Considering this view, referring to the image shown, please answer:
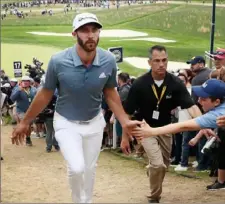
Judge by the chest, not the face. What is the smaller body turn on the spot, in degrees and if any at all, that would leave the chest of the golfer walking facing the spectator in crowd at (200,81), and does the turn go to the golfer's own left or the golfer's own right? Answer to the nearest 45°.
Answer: approximately 135° to the golfer's own left

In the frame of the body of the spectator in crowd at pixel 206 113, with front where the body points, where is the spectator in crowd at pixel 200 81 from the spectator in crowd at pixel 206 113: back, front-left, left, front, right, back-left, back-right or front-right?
right

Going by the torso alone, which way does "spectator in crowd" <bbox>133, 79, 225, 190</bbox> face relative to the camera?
to the viewer's left

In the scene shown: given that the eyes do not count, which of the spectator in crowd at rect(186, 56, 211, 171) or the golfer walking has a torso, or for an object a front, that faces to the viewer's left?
the spectator in crowd

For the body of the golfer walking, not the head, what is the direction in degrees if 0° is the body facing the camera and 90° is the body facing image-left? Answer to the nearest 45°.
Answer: approximately 0°

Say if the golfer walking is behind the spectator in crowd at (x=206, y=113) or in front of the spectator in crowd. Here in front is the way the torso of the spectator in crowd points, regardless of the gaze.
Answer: in front

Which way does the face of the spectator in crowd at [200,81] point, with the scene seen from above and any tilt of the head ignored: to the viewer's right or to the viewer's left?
to the viewer's left

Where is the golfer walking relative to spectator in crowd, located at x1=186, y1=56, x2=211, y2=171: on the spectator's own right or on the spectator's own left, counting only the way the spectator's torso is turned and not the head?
on the spectator's own left

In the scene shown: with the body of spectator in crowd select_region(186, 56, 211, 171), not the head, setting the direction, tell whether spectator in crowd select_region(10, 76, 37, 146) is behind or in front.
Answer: in front

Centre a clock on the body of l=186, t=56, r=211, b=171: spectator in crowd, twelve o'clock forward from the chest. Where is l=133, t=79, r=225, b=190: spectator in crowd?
l=133, t=79, r=225, b=190: spectator in crowd is roughly at 9 o'clock from l=186, t=56, r=211, b=171: spectator in crowd.
